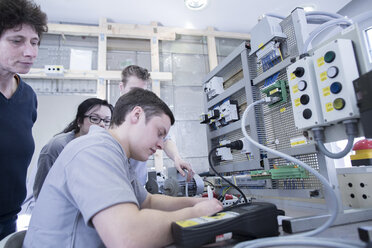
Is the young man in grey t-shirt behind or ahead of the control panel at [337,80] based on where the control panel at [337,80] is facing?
ahead

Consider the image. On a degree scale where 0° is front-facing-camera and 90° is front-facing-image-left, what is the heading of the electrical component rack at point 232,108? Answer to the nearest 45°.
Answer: approximately 45°

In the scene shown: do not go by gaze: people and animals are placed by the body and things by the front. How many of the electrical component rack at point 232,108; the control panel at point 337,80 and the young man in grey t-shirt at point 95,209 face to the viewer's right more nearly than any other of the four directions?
1

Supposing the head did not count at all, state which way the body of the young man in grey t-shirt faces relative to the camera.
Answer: to the viewer's right

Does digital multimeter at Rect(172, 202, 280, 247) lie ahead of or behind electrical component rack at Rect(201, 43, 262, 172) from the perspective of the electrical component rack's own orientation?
ahead

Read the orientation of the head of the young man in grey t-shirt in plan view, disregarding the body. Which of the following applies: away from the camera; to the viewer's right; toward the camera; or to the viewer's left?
to the viewer's right

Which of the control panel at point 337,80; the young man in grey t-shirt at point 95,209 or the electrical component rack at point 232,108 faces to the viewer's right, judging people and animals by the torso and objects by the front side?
the young man in grey t-shirt

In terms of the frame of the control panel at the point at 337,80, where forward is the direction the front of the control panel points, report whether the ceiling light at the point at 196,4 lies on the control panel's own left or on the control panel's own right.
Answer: on the control panel's own right

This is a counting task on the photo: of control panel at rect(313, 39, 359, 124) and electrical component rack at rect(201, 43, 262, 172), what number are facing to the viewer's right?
0

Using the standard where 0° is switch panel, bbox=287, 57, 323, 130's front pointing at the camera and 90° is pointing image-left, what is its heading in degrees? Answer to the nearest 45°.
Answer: approximately 45°

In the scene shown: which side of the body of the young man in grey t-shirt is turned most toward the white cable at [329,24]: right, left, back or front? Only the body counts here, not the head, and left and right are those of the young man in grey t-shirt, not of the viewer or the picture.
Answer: front
